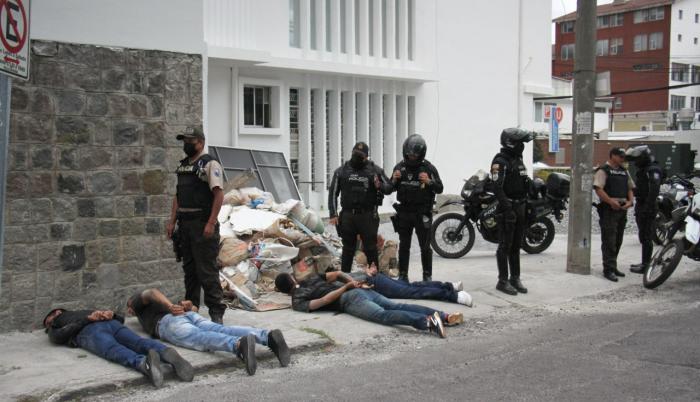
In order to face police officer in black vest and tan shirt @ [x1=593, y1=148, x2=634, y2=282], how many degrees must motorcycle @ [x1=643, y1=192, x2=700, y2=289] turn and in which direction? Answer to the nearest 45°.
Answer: approximately 90° to its right

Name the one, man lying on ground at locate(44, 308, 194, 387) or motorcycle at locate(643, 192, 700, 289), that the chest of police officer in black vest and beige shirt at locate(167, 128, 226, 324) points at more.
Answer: the man lying on ground

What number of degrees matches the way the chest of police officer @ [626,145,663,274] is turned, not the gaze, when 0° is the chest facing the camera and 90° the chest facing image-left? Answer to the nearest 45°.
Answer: approximately 90°

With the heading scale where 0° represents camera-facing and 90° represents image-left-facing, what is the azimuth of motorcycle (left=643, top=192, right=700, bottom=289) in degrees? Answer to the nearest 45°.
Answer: approximately 45°

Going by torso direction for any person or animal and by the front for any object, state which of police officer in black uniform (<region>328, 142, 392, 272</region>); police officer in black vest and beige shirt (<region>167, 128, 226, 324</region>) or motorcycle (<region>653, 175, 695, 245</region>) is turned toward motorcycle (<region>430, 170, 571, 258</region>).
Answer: motorcycle (<region>653, 175, 695, 245</region>)

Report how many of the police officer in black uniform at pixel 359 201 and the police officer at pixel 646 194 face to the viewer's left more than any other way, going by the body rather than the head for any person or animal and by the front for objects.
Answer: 1

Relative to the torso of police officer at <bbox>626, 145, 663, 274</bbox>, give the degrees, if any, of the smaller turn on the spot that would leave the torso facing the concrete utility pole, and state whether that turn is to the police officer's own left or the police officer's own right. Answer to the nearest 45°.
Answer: approximately 45° to the police officer's own left
